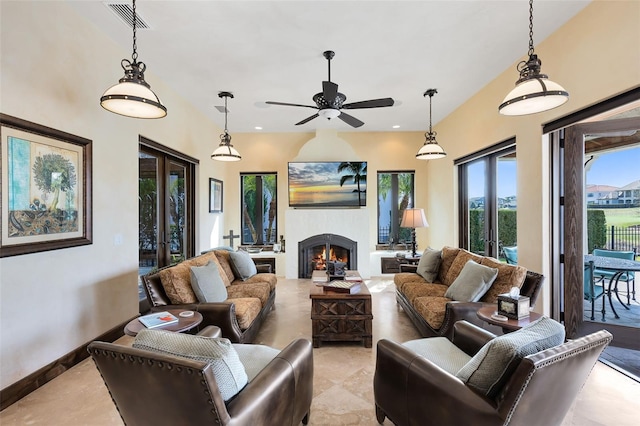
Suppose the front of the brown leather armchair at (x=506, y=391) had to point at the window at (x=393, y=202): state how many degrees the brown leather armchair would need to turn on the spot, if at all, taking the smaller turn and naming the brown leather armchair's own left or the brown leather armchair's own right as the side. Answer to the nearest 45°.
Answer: approximately 45° to the brown leather armchair's own right

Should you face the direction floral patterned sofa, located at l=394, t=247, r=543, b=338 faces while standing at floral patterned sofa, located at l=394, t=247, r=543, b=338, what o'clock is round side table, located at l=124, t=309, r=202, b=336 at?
The round side table is roughly at 12 o'clock from the floral patterned sofa.

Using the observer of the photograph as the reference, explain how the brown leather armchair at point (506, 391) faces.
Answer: facing away from the viewer and to the left of the viewer

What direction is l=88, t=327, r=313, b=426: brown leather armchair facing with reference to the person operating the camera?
facing away from the viewer and to the right of the viewer

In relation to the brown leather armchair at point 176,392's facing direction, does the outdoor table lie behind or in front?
in front

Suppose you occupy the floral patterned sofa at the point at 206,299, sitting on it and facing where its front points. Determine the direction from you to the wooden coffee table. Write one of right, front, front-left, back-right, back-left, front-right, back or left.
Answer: front-left

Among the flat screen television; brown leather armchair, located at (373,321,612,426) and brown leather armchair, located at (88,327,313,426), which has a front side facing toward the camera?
the flat screen television

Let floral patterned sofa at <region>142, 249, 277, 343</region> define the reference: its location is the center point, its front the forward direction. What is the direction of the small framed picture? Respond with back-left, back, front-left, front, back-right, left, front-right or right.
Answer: back-left

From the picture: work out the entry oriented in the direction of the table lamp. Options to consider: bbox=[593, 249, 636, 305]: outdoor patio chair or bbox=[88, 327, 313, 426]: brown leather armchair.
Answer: the brown leather armchair

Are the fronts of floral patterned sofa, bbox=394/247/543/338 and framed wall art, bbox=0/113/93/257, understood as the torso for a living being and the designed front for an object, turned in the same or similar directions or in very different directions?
very different directions

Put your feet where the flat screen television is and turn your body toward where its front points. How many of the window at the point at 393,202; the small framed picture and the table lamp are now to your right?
1

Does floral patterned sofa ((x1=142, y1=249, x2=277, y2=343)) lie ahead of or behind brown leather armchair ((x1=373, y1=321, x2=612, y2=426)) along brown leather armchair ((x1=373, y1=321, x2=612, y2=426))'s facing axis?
ahead

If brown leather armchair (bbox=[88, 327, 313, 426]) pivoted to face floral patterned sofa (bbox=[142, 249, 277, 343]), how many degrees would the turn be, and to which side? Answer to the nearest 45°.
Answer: approximately 45° to its left

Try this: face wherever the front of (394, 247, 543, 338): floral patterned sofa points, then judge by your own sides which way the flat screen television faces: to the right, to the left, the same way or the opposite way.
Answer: to the left
